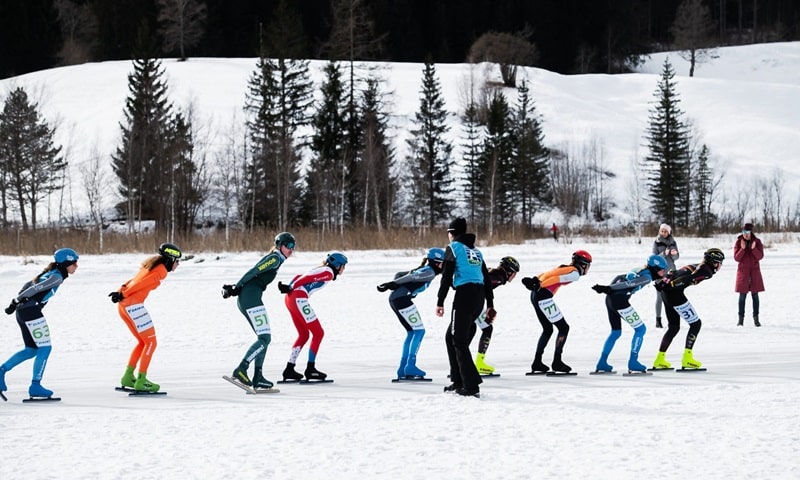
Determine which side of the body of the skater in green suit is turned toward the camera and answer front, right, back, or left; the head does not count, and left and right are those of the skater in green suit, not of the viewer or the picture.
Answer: right

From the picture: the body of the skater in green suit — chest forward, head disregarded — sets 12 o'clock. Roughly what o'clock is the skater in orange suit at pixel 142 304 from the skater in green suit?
The skater in orange suit is roughly at 6 o'clock from the skater in green suit.

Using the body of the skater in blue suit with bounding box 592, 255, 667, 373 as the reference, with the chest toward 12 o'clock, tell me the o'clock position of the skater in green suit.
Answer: The skater in green suit is roughly at 5 o'clock from the skater in blue suit.

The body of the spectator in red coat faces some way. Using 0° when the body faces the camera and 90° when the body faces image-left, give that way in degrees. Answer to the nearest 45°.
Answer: approximately 0°

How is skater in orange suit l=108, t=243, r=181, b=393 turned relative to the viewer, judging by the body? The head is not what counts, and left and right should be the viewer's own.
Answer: facing to the right of the viewer

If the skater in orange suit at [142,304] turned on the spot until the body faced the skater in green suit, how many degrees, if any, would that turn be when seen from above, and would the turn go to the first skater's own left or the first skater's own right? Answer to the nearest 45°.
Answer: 0° — they already face them

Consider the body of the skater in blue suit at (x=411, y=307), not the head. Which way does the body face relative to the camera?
to the viewer's right

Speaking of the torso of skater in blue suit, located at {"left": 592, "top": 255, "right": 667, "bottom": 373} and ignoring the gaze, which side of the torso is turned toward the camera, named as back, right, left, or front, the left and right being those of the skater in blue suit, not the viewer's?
right

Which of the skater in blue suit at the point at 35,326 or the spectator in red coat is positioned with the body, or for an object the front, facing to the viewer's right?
the skater in blue suit
